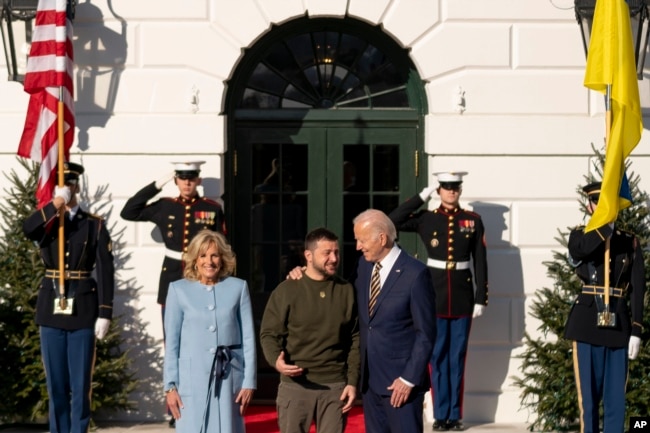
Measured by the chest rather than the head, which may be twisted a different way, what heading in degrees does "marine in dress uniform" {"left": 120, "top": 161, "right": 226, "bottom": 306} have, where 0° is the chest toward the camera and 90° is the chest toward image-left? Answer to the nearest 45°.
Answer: approximately 0°

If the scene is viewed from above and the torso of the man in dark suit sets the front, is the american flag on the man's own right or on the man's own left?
on the man's own right

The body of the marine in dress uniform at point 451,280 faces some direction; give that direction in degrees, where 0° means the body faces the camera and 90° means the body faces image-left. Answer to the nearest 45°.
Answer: approximately 0°

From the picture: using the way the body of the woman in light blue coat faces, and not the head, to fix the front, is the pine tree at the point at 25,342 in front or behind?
behind

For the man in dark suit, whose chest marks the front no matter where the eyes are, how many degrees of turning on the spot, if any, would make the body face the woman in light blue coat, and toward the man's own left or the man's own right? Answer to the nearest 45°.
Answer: approximately 45° to the man's own right

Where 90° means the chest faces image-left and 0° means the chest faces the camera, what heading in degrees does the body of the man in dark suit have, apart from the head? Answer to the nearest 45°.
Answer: approximately 45°

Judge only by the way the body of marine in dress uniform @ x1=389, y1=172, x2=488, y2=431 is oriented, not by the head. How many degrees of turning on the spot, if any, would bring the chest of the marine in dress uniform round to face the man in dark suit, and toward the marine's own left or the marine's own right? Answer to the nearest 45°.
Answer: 0° — they already face them
